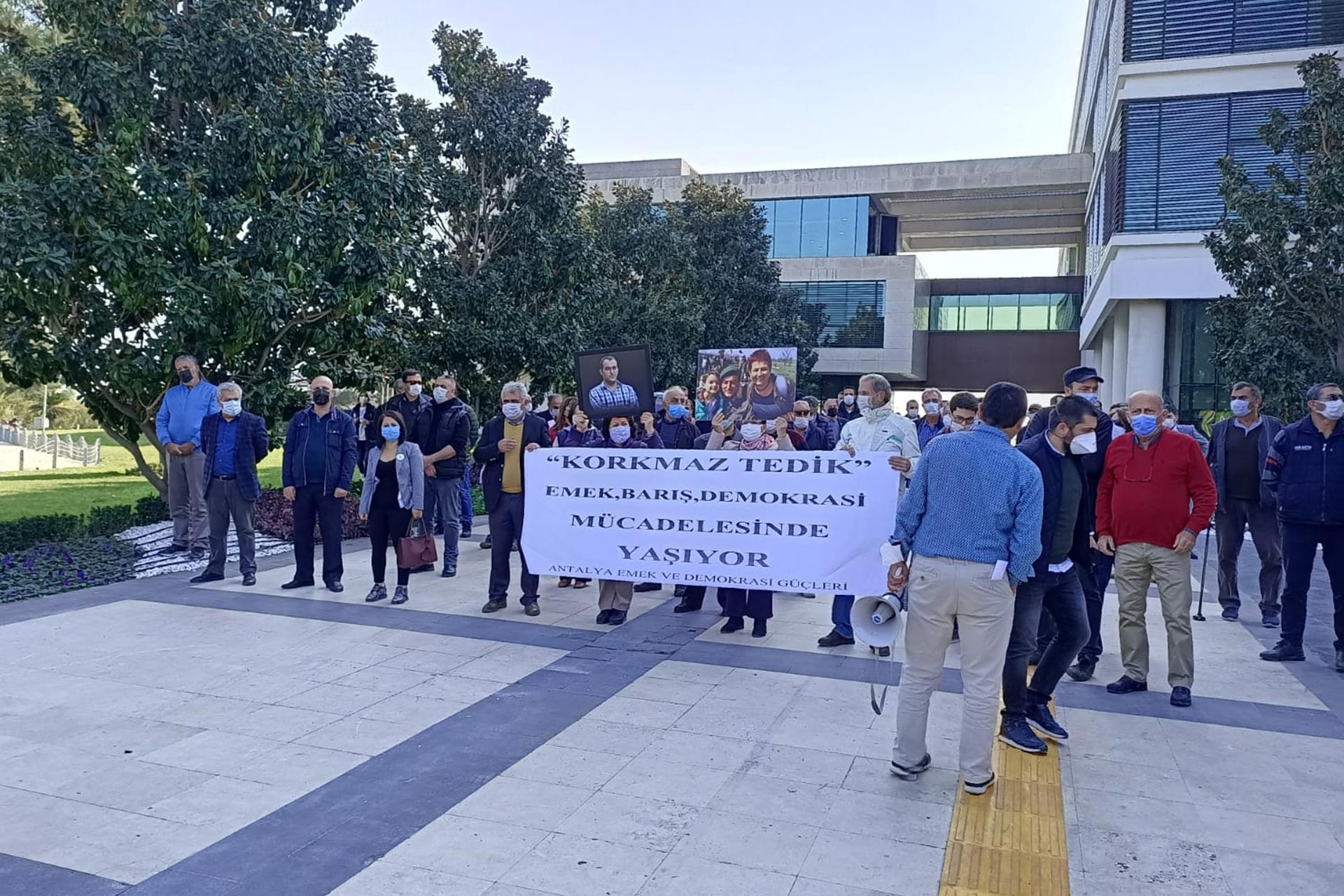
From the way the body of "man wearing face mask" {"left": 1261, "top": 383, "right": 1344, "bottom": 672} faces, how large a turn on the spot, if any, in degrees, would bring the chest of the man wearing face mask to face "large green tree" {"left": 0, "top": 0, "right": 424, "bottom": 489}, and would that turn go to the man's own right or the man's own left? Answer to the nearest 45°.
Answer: approximately 90° to the man's own right

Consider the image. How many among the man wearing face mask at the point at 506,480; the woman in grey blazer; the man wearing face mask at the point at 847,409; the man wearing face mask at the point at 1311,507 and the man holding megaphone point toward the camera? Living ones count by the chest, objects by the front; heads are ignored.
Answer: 4

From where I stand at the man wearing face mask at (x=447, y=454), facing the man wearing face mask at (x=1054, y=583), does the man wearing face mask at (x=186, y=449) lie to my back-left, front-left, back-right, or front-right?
back-right

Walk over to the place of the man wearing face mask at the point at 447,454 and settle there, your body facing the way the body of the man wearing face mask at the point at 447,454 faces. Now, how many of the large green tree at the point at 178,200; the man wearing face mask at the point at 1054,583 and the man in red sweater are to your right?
1

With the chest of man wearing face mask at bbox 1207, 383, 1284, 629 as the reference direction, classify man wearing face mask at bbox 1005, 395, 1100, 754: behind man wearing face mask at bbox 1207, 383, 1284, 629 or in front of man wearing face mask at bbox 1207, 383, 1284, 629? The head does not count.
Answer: in front

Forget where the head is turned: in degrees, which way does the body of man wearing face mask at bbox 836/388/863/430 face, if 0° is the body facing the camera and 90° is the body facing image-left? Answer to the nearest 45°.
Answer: approximately 0°

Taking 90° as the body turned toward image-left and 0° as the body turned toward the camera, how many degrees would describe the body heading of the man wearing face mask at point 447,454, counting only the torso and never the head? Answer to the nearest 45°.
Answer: approximately 45°

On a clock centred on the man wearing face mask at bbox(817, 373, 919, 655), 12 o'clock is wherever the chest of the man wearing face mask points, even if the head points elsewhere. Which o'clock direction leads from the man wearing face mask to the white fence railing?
The white fence railing is roughly at 3 o'clock from the man wearing face mask.

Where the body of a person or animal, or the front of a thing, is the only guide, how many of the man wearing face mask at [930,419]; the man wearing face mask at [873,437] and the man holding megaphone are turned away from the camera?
1

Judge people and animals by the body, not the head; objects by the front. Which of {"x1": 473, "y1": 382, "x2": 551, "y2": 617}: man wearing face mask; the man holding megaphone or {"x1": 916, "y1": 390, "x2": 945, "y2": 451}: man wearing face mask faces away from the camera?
the man holding megaphone
